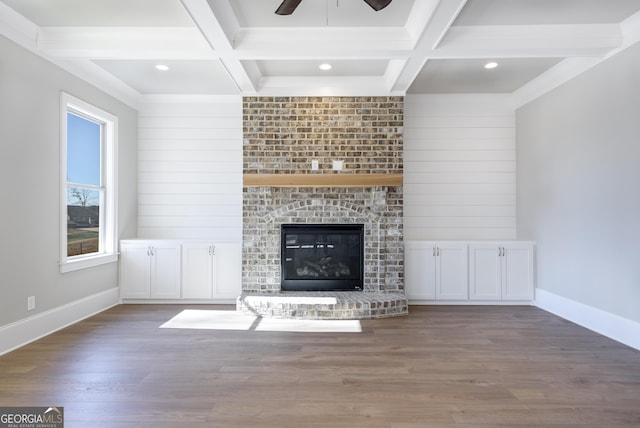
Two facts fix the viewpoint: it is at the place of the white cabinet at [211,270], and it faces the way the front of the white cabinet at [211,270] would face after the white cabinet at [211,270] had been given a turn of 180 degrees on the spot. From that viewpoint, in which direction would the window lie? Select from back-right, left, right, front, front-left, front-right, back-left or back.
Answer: left

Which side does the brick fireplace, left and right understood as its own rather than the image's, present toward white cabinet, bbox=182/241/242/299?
right

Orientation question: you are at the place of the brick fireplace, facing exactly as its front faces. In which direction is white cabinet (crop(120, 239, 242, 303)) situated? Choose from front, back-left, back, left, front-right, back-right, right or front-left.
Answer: right

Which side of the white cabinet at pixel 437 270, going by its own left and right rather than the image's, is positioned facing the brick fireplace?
right

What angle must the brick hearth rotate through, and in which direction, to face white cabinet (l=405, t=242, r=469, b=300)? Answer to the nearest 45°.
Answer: approximately 90° to its left

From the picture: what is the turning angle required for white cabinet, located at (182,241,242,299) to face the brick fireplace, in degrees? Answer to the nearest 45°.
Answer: approximately 90° to its left

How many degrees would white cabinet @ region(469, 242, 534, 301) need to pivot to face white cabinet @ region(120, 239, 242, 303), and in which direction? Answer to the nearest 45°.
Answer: approximately 45° to its right

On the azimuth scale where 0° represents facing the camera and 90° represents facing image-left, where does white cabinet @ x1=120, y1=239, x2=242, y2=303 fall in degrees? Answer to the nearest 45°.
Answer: approximately 0°

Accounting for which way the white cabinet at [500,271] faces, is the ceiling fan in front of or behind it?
in front

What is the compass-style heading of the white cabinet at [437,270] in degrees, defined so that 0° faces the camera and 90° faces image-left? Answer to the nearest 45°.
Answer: approximately 0°
